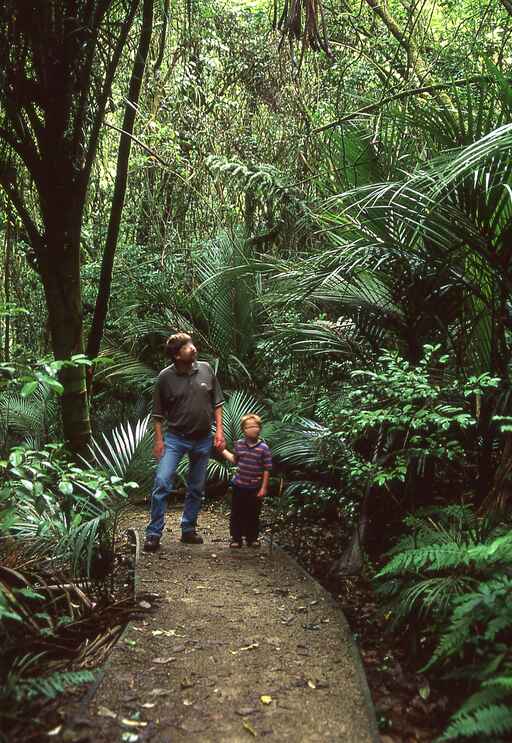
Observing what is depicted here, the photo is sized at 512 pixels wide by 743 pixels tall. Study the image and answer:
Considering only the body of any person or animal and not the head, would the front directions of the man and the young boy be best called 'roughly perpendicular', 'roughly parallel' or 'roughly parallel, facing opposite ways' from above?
roughly parallel

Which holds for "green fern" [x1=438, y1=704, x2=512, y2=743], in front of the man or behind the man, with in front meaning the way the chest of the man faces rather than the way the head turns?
in front

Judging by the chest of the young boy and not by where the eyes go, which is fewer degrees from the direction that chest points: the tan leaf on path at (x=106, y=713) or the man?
the tan leaf on path

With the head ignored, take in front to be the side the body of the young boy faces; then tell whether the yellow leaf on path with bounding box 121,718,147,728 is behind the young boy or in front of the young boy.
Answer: in front

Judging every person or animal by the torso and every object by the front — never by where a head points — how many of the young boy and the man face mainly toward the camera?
2

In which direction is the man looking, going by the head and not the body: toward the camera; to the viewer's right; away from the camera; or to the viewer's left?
to the viewer's right

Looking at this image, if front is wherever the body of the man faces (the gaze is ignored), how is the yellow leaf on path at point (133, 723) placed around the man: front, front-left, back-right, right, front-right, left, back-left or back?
front

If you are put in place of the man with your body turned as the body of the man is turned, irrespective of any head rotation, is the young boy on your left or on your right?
on your left

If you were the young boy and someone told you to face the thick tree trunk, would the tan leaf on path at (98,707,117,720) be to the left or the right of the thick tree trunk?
left

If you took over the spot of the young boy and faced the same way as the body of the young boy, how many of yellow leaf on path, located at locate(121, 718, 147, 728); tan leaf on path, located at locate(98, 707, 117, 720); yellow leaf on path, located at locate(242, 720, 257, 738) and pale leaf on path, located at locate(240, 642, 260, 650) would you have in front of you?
4

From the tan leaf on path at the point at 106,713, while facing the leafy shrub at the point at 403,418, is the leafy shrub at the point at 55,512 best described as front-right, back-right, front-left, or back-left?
front-left

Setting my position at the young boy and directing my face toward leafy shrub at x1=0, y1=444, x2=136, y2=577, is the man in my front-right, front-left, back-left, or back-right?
front-right

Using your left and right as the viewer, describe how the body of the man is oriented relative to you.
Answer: facing the viewer
